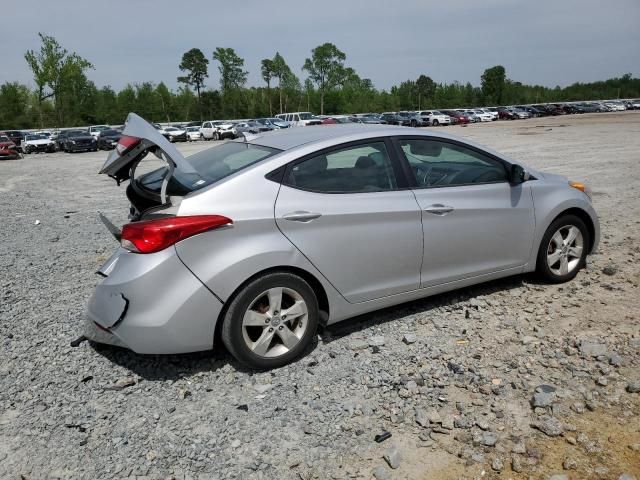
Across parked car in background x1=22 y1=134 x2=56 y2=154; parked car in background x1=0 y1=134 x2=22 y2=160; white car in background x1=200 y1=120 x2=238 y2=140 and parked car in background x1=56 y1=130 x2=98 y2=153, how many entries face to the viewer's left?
0

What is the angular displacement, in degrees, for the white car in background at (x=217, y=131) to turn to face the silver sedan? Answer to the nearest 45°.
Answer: approximately 45° to its right

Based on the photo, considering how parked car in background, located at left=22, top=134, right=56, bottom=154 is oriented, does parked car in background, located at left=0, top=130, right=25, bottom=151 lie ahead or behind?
behind

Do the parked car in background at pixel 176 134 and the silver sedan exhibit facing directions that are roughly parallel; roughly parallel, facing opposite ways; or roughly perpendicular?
roughly perpendicular

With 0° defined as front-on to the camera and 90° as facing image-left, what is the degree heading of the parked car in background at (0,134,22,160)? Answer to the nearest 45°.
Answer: approximately 315°

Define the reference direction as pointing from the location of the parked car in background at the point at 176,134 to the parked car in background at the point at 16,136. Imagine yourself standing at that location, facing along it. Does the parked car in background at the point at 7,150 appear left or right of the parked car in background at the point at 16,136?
left

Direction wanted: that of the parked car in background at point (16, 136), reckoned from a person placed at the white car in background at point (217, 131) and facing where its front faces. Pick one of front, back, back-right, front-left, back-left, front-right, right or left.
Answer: back-right

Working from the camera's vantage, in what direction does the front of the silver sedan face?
facing away from the viewer and to the right of the viewer

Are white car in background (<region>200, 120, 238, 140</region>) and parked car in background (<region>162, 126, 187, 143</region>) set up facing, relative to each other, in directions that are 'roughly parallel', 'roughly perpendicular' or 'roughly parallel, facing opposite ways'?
roughly parallel

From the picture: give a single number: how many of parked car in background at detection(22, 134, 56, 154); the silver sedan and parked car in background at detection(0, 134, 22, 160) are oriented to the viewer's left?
0

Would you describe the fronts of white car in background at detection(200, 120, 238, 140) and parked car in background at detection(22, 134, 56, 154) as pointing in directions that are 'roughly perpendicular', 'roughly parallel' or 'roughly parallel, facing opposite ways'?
roughly parallel

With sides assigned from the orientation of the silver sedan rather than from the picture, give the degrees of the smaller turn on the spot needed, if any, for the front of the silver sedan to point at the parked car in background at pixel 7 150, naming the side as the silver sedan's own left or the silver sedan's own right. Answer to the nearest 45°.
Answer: approximately 90° to the silver sedan's own left

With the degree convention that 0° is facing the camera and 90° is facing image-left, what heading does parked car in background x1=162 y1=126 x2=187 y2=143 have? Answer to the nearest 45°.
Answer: approximately 315°

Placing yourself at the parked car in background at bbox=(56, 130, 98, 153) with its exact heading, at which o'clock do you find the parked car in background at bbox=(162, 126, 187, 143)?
the parked car in background at bbox=(162, 126, 187, 143) is roughly at 9 o'clock from the parked car in background at bbox=(56, 130, 98, 153).

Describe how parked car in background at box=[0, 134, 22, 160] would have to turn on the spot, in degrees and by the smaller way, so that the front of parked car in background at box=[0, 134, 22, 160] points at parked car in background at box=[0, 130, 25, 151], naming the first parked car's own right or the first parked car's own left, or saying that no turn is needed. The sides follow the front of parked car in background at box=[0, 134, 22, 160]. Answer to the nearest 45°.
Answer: approximately 135° to the first parked car's own left

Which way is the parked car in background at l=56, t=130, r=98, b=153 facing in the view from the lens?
facing the viewer and to the right of the viewer
